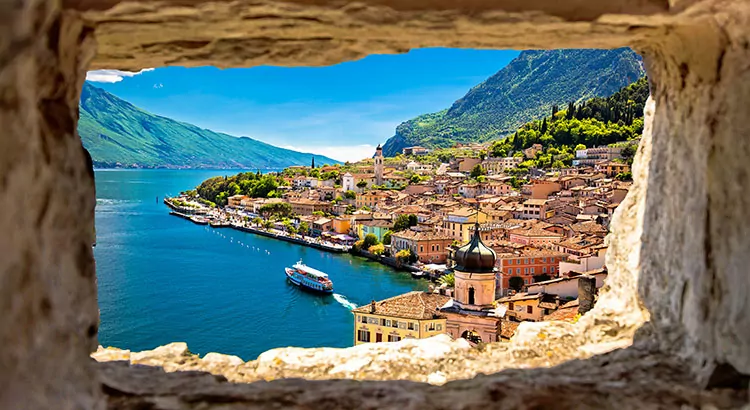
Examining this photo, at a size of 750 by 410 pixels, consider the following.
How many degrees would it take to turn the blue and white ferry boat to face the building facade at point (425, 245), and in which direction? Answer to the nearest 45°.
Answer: approximately 90° to its right

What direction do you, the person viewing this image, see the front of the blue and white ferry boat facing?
facing away from the viewer and to the left of the viewer

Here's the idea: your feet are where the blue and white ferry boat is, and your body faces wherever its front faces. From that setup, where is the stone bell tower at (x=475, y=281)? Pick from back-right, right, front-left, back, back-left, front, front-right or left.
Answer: back-left

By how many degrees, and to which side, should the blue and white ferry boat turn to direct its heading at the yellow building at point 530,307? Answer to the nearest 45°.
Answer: approximately 180°

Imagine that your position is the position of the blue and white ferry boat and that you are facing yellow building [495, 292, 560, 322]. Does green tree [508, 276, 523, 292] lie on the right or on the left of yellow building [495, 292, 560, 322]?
left

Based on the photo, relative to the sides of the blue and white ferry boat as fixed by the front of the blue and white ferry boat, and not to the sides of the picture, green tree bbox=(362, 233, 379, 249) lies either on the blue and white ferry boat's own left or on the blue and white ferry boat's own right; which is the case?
on the blue and white ferry boat's own right

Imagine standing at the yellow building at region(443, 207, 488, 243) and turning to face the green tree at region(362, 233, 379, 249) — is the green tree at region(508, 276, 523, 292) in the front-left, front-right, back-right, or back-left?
back-left

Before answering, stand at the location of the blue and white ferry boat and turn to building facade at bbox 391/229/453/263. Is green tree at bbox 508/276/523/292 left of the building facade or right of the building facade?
right

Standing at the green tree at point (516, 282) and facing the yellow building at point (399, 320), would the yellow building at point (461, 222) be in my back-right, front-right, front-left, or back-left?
back-right

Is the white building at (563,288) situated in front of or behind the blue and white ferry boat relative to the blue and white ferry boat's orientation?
behind

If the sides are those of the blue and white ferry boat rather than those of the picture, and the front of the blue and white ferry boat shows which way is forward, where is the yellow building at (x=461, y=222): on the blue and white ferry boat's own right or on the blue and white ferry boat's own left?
on the blue and white ferry boat's own right

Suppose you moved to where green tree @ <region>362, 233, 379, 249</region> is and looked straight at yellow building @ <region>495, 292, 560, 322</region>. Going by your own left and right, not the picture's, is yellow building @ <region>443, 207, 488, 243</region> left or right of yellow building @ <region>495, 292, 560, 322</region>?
left
